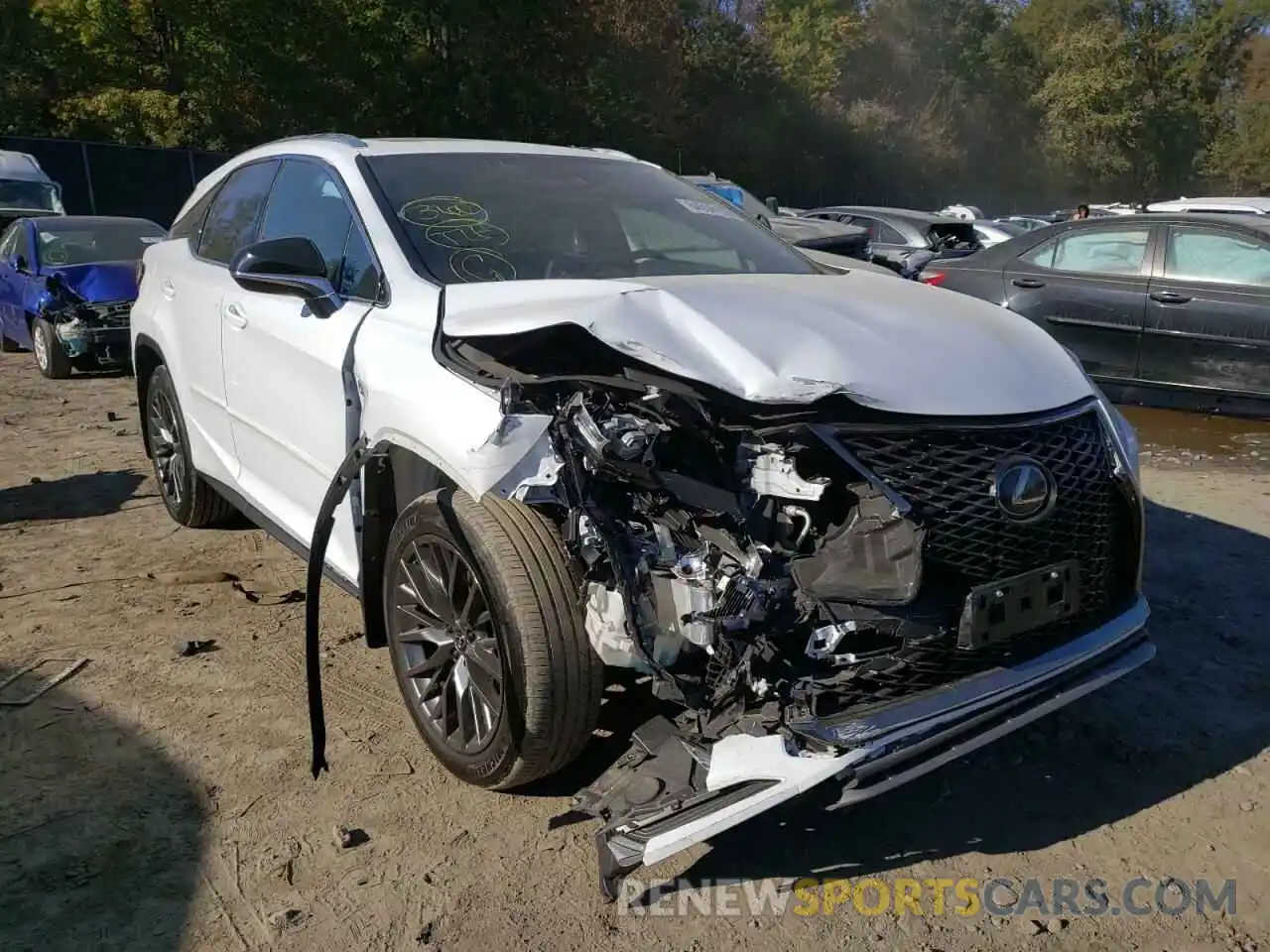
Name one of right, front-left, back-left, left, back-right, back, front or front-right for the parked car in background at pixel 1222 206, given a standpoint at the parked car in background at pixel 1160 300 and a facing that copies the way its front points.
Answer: left

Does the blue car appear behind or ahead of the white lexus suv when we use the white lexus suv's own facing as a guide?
behind

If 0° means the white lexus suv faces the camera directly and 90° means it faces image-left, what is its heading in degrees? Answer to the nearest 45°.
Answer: approximately 315°

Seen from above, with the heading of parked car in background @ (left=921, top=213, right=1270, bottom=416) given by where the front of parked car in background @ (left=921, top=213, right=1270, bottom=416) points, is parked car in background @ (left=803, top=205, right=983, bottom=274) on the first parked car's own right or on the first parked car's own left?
on the first parked car's own left

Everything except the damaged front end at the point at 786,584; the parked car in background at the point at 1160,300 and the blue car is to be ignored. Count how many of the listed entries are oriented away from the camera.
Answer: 0

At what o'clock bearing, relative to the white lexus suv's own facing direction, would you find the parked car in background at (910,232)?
The parked car in background is roughly at 8 o'clock from the white lexus suv.

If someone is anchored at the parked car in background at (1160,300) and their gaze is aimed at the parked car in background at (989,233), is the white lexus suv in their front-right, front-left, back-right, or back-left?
back-left

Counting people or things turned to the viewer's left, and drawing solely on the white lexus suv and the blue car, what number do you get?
0

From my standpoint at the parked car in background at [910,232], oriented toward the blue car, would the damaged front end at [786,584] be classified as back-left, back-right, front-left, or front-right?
front-left

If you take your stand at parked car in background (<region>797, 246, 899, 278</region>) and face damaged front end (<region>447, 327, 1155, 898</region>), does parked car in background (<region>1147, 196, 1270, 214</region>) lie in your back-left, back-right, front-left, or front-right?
back-left

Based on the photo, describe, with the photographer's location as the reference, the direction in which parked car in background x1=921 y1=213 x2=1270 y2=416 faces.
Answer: facing to the right of the viewer

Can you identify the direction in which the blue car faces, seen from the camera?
facing the viewer and to the right of the viewer

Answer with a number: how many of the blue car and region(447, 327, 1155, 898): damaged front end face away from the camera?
0
